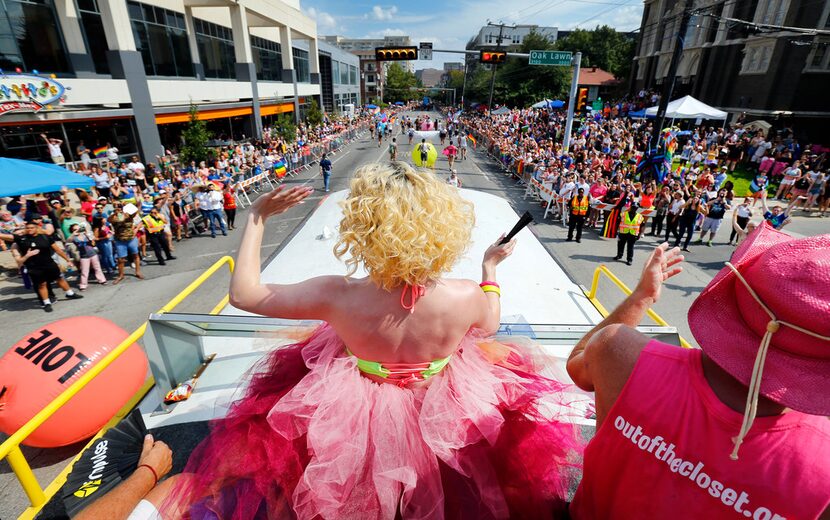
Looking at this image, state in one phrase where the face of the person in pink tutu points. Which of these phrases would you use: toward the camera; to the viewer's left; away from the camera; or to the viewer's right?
away from the camera

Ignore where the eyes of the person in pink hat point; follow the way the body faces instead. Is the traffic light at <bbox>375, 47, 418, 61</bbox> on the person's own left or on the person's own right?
on the person's own left

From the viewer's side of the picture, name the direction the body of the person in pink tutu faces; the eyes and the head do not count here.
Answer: away from the camera

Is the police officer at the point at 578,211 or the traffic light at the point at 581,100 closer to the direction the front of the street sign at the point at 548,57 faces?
the police officer

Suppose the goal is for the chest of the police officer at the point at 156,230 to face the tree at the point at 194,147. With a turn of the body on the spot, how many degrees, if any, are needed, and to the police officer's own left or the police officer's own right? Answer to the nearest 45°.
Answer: approximately 135° to the police officer's own left

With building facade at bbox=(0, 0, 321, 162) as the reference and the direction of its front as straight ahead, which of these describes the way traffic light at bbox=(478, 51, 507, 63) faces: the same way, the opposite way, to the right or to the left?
to the right

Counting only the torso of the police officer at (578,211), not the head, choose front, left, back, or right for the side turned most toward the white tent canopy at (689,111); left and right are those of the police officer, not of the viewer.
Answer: back

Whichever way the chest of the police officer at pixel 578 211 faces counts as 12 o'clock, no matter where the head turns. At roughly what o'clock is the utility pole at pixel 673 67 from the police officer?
The utility pole is roughly at 7 o'clock from the police officer.

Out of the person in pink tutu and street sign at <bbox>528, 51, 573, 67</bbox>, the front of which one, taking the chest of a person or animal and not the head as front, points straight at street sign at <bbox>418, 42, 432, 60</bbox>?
the person in pink tutu

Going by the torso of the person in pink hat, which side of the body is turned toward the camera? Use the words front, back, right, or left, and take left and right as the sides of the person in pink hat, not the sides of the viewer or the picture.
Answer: back

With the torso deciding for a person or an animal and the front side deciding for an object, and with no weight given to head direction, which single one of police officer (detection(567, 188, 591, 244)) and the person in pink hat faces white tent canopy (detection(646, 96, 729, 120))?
the person in pink hat

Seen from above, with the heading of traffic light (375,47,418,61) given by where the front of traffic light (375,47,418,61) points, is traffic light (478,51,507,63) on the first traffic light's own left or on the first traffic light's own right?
on the first traffic light's own left
